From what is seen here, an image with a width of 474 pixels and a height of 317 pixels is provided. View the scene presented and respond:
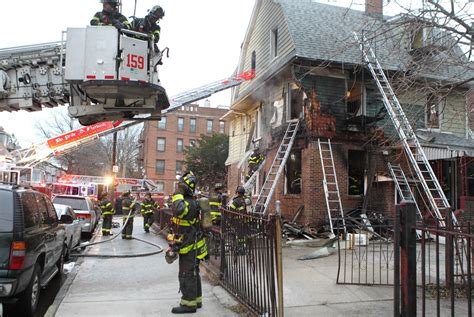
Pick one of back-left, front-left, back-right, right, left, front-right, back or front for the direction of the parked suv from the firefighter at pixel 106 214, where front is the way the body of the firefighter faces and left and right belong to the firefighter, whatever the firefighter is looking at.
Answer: right

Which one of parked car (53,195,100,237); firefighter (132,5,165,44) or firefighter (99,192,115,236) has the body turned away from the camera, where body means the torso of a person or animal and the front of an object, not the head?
the parked car

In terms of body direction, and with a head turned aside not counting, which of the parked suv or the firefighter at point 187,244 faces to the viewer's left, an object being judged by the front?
the firefighter

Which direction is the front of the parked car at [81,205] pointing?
away from the camera

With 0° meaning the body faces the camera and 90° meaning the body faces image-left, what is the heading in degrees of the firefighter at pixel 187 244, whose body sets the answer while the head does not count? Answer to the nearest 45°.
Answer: approximately 90°

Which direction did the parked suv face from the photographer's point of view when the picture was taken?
facing away from the viewer and to the right of the viewer

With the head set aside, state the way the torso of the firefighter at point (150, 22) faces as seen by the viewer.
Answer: to the viewer's right

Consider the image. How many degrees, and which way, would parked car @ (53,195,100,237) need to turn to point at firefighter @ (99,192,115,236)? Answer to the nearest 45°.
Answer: approximately 90° to its right
